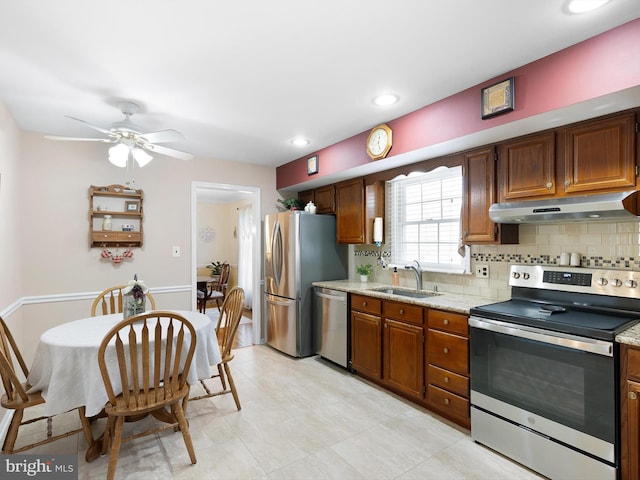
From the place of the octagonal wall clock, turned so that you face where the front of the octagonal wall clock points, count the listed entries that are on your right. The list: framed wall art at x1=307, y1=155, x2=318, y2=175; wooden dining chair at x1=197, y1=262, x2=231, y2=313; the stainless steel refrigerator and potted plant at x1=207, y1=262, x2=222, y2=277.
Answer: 4

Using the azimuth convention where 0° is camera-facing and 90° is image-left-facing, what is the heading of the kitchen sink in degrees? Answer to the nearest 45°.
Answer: approximately 45°

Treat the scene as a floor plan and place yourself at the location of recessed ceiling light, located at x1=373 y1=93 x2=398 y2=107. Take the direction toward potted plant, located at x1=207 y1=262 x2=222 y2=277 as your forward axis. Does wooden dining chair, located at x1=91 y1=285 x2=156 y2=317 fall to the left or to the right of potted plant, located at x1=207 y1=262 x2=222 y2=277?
left

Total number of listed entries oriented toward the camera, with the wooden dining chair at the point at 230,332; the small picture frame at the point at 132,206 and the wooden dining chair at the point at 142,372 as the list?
1

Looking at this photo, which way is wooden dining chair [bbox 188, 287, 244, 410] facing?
to the viewer's left

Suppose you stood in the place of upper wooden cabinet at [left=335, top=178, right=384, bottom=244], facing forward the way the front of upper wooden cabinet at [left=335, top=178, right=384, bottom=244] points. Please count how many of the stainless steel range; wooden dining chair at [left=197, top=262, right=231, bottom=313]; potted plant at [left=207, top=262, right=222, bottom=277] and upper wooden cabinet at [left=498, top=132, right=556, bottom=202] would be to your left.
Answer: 2

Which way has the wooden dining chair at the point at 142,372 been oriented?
away from the camera

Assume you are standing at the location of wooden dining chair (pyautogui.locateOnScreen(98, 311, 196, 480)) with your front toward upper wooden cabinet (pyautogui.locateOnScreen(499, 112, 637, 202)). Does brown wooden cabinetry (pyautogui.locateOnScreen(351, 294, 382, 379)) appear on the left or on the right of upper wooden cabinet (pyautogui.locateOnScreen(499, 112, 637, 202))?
left

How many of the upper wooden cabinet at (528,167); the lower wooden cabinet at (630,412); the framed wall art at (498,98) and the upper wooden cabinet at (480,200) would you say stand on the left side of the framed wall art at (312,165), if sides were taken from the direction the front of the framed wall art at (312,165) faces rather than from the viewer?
4

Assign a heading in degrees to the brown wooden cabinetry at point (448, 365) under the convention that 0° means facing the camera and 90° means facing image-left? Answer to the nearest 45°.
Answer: approximately 45°
